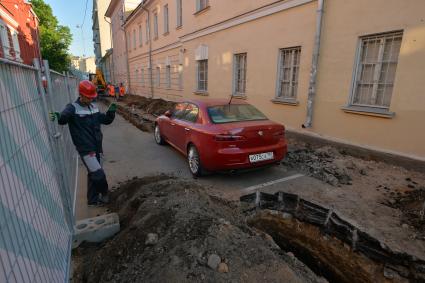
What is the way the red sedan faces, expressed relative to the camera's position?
facing away from the viewer and to the left of the viewer

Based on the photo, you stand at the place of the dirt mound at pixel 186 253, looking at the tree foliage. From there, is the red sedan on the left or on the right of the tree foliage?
right

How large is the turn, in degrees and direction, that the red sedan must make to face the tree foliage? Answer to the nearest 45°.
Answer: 0° — it already faces it

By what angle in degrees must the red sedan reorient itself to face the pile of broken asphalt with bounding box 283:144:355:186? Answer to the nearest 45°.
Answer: approximately 135° to its right

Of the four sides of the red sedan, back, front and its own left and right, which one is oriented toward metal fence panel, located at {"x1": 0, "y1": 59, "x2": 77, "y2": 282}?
left

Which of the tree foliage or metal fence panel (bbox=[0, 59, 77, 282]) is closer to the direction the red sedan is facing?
the tree foliage

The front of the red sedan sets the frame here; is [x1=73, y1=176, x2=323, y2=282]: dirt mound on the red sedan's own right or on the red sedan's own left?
on the red sedan's own left

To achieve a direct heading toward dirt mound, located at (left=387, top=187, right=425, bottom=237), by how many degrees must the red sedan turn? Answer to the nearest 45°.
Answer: approximately 135° to its right
